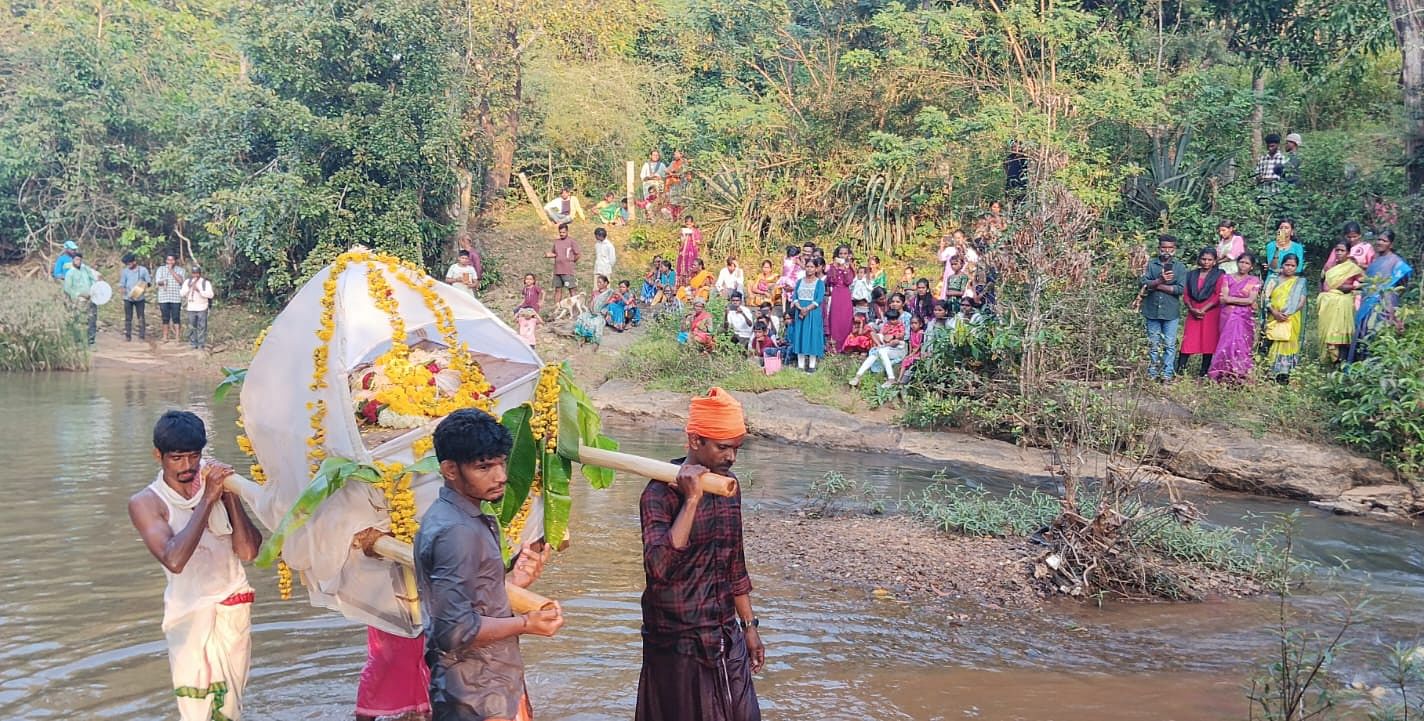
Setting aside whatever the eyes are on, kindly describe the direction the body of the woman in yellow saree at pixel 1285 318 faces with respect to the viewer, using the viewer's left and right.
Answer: facing the viewer

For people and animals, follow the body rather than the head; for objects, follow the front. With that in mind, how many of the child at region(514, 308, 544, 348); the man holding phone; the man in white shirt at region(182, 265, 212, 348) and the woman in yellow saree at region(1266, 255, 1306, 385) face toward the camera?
4

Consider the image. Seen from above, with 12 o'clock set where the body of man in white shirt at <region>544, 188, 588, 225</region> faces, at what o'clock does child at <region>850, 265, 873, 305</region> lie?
The child is roughly at 11 o'clock from the man in white shirt.

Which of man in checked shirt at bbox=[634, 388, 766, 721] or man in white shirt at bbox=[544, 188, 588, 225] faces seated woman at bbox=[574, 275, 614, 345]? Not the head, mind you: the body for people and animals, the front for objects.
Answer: the man in white shirt

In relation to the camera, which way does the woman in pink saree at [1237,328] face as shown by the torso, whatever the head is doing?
toward the camera

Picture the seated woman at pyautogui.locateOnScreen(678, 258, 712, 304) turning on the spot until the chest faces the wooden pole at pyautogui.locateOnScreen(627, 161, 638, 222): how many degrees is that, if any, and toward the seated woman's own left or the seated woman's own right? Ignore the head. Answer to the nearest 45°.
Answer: approximately 135° to the seated woman's own right

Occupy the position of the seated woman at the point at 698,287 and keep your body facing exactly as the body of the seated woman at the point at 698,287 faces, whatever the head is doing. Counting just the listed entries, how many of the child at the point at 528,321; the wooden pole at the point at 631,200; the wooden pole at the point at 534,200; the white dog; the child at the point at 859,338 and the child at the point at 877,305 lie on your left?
2

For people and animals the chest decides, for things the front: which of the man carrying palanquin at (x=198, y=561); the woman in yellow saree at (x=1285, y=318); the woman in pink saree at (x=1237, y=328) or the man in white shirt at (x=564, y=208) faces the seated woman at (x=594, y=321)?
the man in white shirt

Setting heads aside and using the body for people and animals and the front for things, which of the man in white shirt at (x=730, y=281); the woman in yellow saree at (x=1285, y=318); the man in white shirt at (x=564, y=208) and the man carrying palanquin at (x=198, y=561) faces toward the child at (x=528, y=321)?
the man in white shirt at (x=564, y=208)

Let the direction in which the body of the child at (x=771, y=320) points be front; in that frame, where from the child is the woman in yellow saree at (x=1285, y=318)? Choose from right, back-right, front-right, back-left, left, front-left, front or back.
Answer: left

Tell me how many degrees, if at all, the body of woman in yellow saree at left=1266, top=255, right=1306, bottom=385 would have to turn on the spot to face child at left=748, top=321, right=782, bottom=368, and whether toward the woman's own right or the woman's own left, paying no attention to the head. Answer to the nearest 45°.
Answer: approximately 90° to the woman's own right

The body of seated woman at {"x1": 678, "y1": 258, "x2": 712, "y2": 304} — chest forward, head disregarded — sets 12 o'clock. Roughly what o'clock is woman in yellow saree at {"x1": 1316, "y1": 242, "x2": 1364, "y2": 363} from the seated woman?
The woman in yellow saree is roughly at 9 o'clock from the seated woman.

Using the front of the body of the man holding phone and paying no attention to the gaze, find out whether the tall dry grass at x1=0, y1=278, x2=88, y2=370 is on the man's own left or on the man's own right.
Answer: on the man's own right

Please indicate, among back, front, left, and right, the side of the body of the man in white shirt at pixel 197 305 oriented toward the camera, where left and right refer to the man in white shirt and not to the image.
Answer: front

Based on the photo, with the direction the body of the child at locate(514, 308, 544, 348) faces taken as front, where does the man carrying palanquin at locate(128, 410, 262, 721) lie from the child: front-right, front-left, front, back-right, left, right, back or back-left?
front

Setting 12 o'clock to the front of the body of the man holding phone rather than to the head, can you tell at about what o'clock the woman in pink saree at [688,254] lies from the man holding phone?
The woman in pink saree is roughly at 4 o'clock from the man holding phone.
